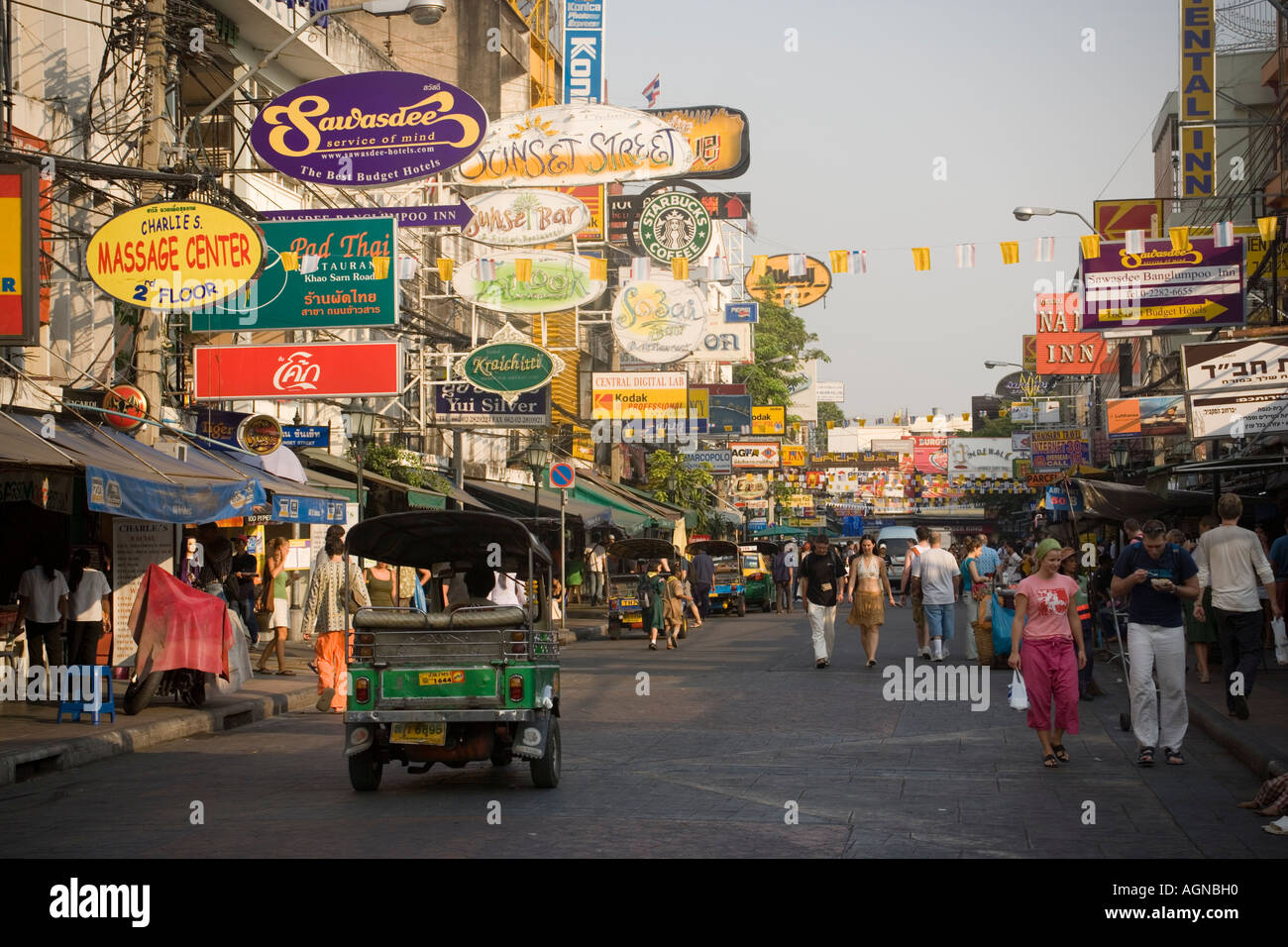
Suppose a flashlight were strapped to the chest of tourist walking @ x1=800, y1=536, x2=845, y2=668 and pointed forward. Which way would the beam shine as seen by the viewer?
toward the camera

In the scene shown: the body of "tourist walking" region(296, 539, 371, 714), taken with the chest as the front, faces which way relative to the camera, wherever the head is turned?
away from the camera

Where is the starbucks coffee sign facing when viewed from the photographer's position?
facing the viewer

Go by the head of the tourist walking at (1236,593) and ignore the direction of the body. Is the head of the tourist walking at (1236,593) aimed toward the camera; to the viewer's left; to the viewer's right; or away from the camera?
away from the camera

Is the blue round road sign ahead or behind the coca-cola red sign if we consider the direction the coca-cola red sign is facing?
behind

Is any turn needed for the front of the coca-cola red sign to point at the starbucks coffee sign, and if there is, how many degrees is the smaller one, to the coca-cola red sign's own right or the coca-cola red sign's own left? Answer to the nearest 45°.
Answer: approximately 135° to the coca-cola red sign's own left

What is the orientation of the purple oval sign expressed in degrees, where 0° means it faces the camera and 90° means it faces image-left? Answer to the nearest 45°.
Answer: approximately 0°

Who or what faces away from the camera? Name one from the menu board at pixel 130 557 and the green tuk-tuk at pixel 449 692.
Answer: the green tuk-tuk

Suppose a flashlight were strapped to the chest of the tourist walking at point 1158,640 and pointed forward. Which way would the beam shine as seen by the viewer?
toward the camera

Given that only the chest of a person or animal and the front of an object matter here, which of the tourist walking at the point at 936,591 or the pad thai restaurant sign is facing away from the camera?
the tourist walking

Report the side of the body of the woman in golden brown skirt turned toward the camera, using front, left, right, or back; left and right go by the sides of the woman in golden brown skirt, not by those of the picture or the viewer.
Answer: front

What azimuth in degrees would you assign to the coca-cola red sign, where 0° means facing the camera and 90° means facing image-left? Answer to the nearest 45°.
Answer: approximately 0°

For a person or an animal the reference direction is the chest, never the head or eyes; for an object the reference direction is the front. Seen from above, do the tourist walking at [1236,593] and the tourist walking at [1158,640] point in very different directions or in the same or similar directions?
very different directions

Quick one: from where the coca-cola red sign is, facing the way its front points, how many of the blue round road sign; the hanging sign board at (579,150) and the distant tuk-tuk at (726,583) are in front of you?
0

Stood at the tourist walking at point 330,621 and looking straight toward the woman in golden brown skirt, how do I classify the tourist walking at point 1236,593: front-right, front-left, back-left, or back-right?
front-right

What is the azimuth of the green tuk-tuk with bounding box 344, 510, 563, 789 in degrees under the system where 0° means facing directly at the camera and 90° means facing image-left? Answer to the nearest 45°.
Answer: approximately 180°

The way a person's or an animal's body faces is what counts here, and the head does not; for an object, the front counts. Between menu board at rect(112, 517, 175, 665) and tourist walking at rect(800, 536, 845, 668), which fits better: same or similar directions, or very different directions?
same or similar directions
